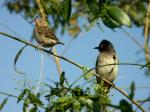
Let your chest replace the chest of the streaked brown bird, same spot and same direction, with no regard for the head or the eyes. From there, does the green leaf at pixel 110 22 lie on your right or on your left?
on your left

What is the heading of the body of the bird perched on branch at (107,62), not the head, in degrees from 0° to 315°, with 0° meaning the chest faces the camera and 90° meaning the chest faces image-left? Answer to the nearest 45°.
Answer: approximately 45°
